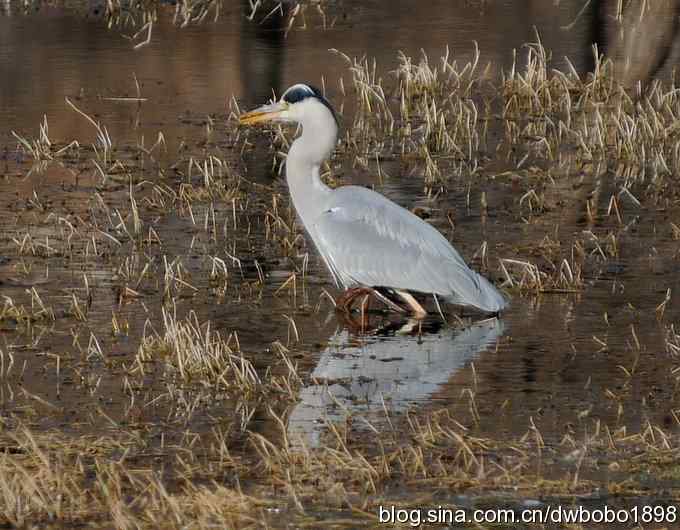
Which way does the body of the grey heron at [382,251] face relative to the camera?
to the viewer's left
